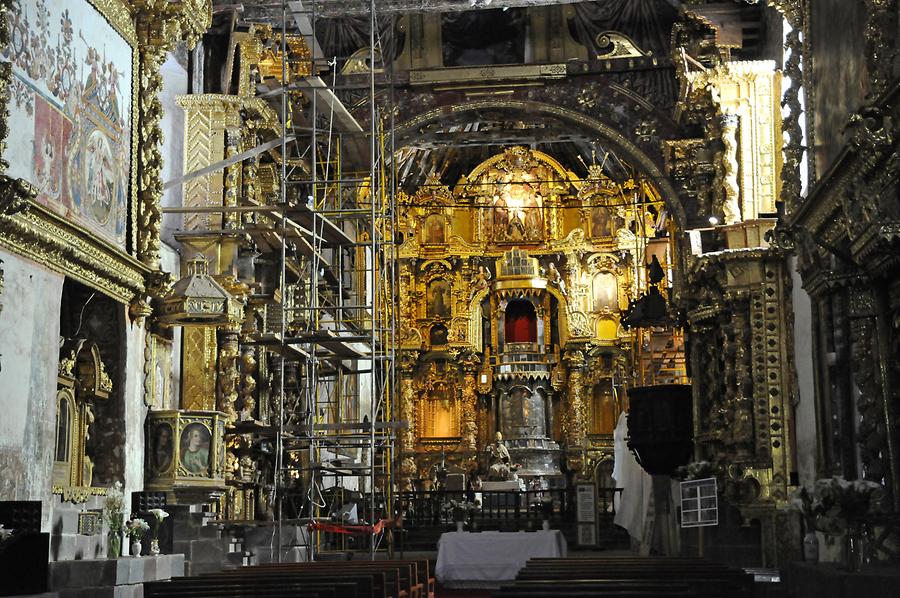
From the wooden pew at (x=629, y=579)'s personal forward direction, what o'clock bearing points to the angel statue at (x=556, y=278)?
The angel statue is roughly at 12 o'clock from the wooden pew.

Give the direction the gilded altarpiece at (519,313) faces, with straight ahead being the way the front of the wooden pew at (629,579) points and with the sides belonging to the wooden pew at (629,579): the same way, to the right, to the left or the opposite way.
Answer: the opposite way

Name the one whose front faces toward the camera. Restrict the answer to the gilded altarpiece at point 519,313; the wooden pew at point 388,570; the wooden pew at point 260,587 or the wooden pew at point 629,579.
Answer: the gilded altarpiece

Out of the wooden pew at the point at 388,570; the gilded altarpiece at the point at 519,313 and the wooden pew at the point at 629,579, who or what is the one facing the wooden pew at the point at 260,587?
the gilded altarpiece

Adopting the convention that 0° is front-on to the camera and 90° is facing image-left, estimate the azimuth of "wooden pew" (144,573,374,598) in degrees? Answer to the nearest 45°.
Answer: approximately 180°

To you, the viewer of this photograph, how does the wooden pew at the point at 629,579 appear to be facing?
facing away from the viewer

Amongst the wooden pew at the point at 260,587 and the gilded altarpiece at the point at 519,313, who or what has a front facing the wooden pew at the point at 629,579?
the gilded altarpiece

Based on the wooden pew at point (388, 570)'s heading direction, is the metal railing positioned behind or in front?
in front

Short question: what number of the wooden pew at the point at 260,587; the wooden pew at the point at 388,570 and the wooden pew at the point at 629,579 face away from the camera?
3

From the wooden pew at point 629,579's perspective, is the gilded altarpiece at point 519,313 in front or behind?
in front

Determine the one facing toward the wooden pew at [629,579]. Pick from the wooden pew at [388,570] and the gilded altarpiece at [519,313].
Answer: the gilded altarpiece

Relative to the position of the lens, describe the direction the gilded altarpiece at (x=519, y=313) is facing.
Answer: facing the viewer

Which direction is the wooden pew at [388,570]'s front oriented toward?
away from the camera

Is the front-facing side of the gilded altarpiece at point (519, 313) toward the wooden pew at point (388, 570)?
yes

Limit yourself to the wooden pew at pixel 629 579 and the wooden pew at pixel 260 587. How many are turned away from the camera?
2
